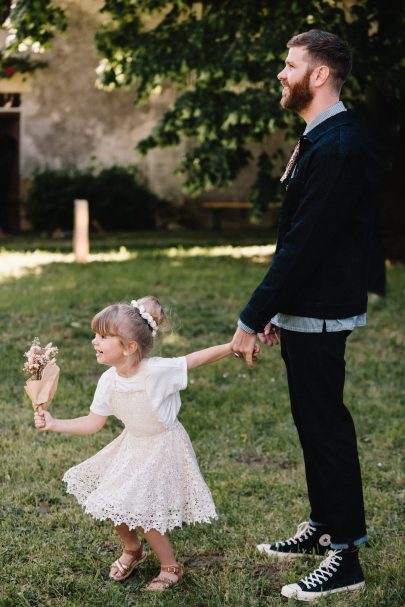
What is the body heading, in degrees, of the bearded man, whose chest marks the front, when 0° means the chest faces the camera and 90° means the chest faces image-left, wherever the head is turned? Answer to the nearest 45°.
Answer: approximately 90°

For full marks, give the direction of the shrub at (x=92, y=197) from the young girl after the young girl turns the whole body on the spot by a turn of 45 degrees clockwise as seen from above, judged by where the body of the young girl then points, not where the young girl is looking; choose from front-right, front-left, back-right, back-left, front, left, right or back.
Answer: right

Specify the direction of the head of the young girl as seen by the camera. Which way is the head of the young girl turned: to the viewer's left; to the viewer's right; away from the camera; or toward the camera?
to the viewer's left

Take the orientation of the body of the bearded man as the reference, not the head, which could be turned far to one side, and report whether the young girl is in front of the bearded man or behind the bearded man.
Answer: in front

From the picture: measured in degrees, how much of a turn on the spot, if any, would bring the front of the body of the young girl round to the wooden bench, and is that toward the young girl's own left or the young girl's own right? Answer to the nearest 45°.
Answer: approximately 135° to the young girl's own right

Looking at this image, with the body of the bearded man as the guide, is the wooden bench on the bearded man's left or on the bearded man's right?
on the bearded man's right

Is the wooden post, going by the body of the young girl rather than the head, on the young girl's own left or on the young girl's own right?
on the young girl's own right

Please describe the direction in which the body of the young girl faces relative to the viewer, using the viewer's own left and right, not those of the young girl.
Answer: facing the viewer and to the left of the viewer
